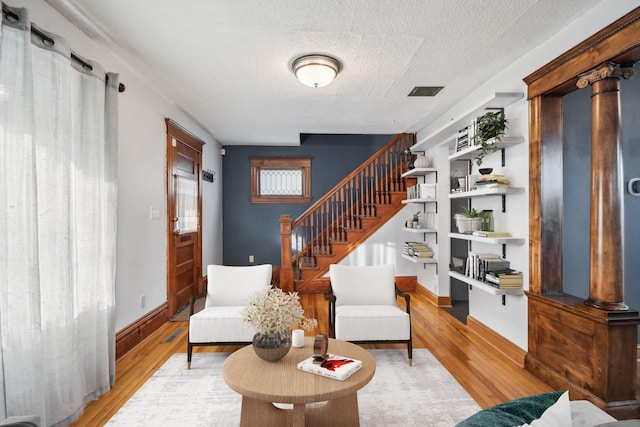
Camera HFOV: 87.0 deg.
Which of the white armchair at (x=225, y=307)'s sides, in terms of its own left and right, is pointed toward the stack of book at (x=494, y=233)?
left

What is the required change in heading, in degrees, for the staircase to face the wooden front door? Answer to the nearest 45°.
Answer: approximately 45° to its left

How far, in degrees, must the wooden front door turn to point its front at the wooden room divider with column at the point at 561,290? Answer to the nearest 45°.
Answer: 0° — it already faces it

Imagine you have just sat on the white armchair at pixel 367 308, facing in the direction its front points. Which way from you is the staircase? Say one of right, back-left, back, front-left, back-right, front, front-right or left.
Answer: back

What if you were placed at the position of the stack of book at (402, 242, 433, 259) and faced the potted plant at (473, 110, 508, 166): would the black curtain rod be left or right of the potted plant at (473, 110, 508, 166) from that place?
right

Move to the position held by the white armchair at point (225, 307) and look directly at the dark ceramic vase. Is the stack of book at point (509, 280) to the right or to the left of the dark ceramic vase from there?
left

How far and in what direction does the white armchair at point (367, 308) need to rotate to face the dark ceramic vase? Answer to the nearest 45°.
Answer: approximately 45° to its right

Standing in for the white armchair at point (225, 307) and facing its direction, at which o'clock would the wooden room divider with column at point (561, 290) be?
The wooden room divider with column is roughly at 10 o'clock from the white armchair.

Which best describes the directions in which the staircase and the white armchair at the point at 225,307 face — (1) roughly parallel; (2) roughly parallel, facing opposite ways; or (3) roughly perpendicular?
roughly perpendicular

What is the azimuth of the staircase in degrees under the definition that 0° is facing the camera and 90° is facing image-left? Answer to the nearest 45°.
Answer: approximately 90°

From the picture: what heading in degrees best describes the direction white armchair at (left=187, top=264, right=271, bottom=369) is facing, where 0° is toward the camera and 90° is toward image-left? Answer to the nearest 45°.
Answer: approximately 0°

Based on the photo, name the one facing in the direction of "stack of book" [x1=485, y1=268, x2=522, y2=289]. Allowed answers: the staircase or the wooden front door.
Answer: the wooden front door

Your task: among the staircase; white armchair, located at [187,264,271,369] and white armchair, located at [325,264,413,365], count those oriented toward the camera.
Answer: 2
